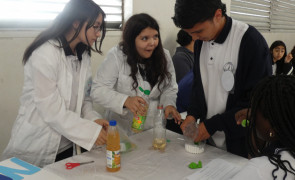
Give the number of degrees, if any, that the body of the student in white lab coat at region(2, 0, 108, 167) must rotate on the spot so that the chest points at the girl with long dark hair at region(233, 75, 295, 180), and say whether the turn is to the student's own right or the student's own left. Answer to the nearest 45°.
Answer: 0° — they already face them

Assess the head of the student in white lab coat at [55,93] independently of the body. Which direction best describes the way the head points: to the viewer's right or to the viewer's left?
to the viewer's right

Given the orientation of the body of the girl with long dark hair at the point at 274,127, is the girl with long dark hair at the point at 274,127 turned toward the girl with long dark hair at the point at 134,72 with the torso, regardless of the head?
yes

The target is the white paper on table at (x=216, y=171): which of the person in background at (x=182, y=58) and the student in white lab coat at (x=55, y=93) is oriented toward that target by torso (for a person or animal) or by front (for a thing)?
the student in white lab coat

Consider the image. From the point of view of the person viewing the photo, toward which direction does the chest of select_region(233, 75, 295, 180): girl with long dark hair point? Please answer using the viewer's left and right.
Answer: facing away from the viewer and to the left of the viewer

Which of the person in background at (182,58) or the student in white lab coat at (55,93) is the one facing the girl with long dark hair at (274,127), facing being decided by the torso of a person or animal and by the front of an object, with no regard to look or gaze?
the student in white lab coat

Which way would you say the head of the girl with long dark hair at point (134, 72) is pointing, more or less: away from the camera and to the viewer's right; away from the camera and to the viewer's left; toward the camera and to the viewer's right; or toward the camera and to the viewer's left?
toward the camera and to the viewer's right
